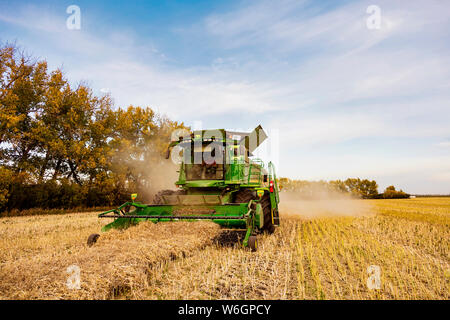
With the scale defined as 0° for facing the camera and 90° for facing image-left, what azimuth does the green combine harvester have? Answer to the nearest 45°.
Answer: approximately 45°
